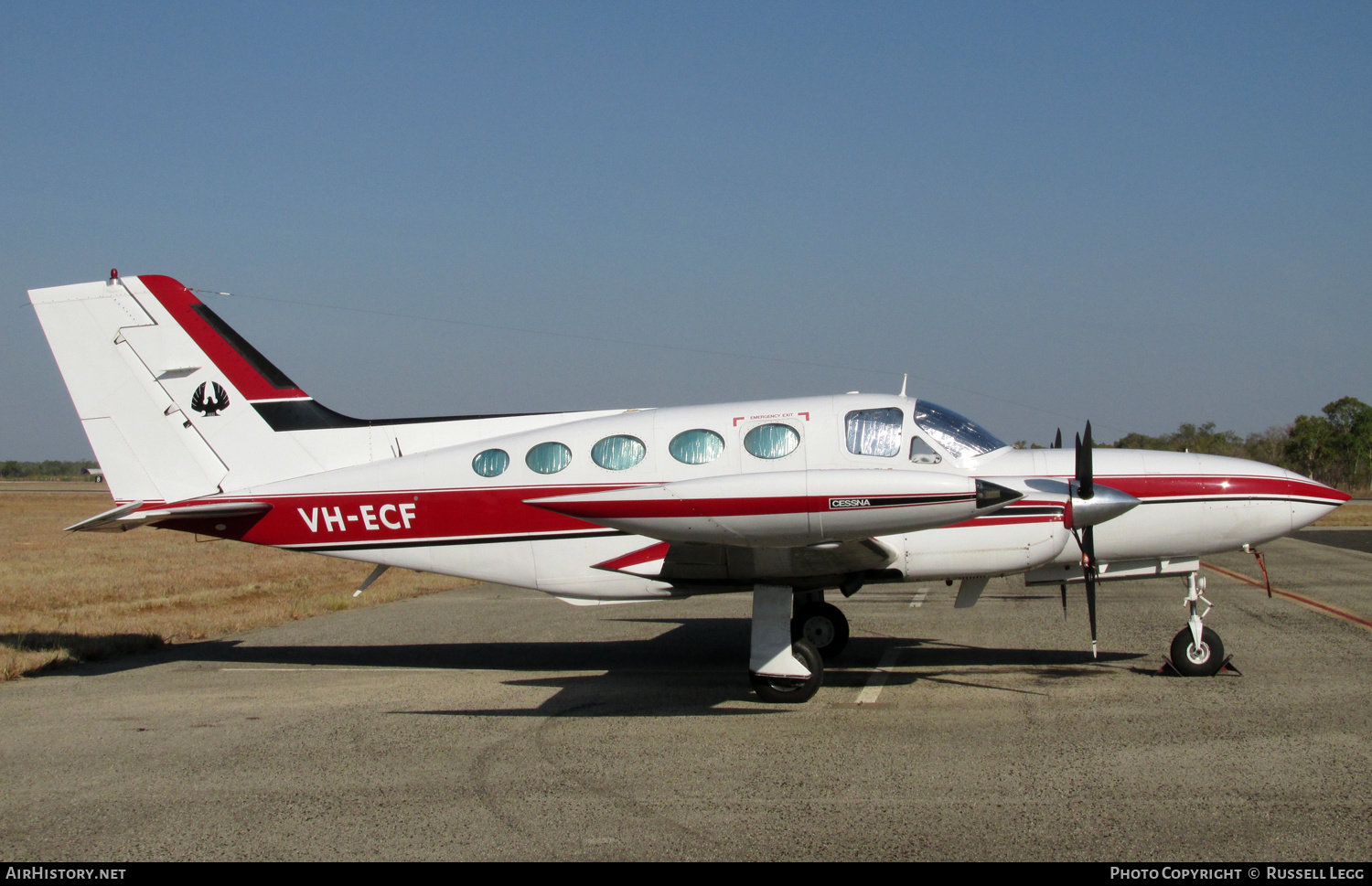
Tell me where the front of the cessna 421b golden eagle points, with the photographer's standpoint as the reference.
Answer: facing to the right of the viewer
